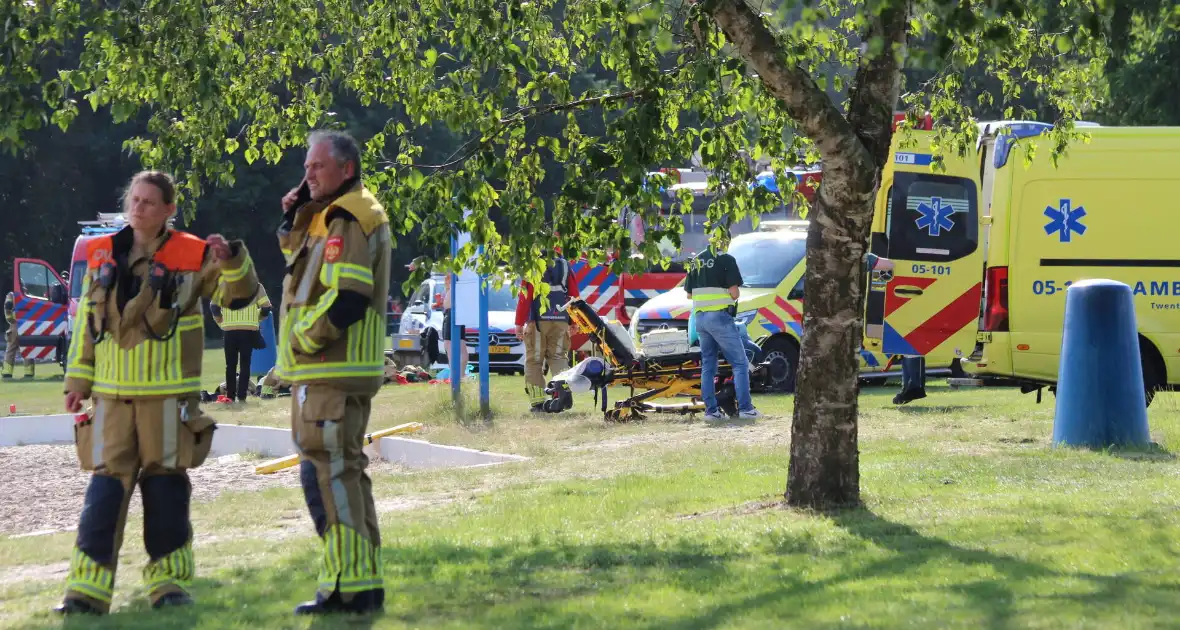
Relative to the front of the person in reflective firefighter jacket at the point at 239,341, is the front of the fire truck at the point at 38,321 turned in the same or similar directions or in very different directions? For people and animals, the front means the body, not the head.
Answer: very different directions

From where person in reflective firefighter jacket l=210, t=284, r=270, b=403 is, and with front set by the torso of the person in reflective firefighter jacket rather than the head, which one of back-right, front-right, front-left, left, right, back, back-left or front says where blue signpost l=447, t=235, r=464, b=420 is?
back-right

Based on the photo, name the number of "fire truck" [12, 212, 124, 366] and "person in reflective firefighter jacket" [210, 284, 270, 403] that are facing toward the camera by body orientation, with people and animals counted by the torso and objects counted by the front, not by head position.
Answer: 1

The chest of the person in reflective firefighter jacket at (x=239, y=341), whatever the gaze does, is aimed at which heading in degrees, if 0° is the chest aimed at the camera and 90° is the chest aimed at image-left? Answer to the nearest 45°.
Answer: approximately 180°

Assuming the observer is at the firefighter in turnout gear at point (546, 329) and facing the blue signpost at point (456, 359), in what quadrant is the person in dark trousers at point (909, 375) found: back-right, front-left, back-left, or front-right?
back-left

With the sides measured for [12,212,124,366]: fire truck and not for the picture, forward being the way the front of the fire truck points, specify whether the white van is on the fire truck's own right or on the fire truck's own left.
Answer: on the fire truck's own left
